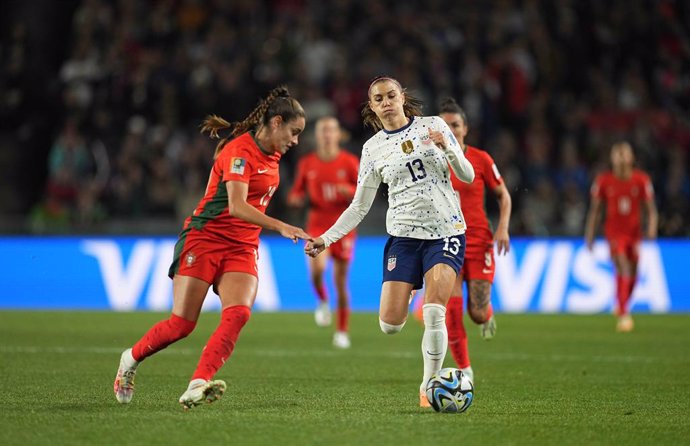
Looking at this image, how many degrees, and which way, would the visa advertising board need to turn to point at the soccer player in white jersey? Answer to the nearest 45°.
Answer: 0° — it already faces them

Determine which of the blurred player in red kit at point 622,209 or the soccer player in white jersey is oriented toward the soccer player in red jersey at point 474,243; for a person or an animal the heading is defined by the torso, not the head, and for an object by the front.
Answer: the blurred player in red kit

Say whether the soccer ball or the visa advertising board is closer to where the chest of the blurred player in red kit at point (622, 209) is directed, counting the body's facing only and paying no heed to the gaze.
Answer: the soccer ball

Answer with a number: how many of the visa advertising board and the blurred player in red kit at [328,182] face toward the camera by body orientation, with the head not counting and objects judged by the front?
2

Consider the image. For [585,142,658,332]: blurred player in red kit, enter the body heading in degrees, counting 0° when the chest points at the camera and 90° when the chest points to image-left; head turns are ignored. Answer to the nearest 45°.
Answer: approximately 0°

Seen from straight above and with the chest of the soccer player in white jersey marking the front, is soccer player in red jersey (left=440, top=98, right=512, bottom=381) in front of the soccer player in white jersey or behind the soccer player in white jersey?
behind

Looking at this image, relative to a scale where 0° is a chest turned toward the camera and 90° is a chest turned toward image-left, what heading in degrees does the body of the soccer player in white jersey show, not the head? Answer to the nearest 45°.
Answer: approximately 0°

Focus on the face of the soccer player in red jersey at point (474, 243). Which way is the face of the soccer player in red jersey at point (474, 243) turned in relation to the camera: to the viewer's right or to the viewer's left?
to the viewer's left
